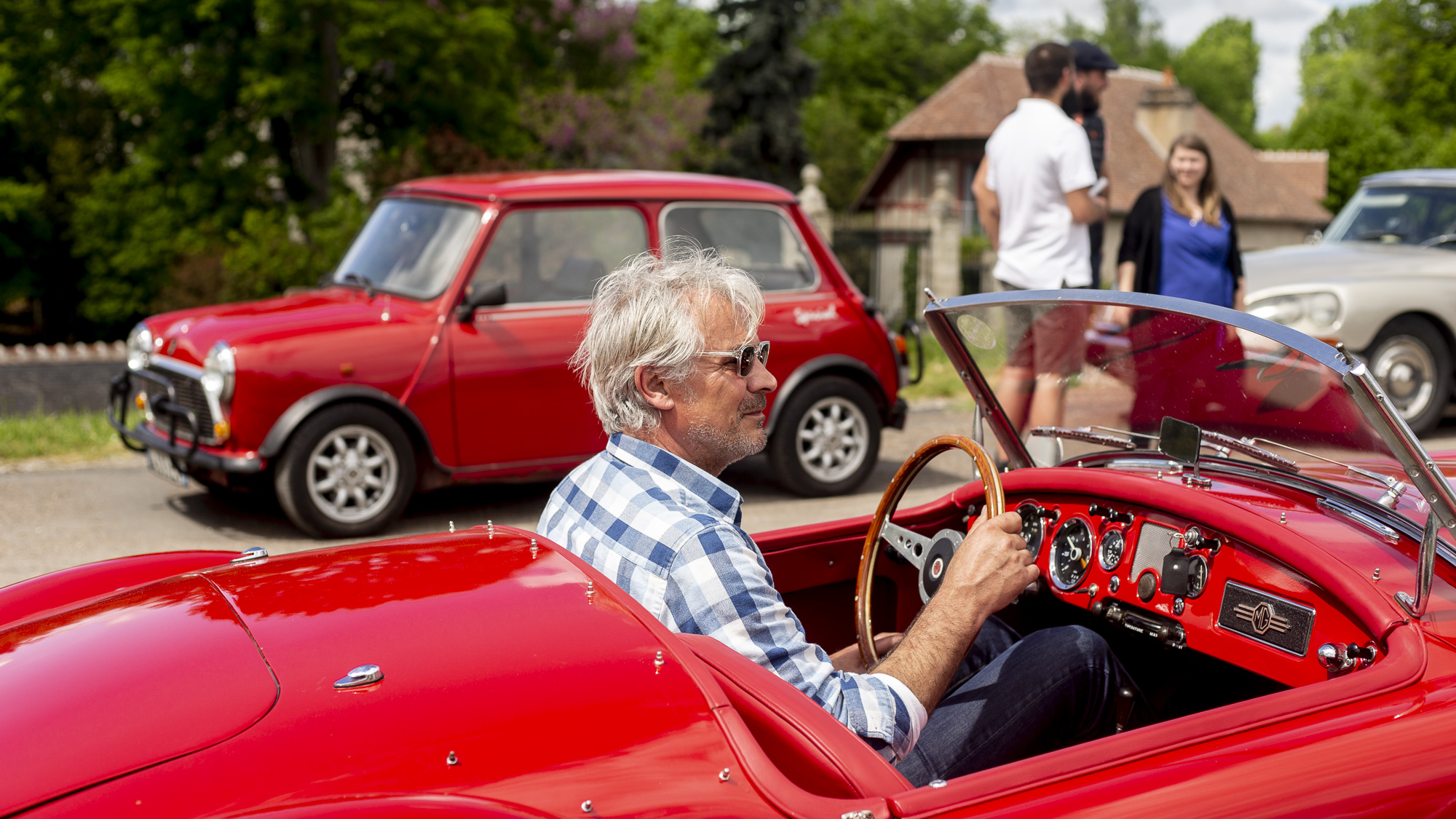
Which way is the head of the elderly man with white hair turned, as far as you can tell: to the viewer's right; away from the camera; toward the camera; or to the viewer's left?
to the viewer's right

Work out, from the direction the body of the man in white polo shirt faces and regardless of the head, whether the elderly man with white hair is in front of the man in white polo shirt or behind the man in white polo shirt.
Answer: behind

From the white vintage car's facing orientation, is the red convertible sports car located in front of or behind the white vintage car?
in front

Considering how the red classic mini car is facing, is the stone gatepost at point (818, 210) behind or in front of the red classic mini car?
behind

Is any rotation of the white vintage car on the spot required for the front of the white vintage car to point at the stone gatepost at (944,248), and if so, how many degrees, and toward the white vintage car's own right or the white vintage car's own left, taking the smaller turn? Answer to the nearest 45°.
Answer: approximately 90° to the white vintage car's own right

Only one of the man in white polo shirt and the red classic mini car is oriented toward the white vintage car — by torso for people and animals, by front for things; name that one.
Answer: the man in white polo shirt

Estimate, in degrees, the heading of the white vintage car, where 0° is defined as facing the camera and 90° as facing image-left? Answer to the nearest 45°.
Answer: approximately 45°

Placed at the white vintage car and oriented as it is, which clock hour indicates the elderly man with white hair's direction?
The elderly man with white hair is roughly at 11 o'clock from the white vintage car.

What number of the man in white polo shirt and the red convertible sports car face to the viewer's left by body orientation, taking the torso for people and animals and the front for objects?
0

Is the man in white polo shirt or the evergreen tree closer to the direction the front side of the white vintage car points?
the man in white polo shirt

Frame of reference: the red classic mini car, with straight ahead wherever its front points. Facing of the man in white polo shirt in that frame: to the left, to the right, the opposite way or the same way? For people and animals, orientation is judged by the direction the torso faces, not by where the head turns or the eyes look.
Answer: the opposite way

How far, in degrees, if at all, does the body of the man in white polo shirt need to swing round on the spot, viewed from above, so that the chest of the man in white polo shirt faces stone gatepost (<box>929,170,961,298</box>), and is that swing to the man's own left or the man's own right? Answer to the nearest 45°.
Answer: approximately 45° to the man's own left

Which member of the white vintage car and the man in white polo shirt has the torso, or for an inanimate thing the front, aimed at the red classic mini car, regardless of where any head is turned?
the white vintage car

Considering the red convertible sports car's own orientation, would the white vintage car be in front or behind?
in front

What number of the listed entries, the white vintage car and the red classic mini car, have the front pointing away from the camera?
0
